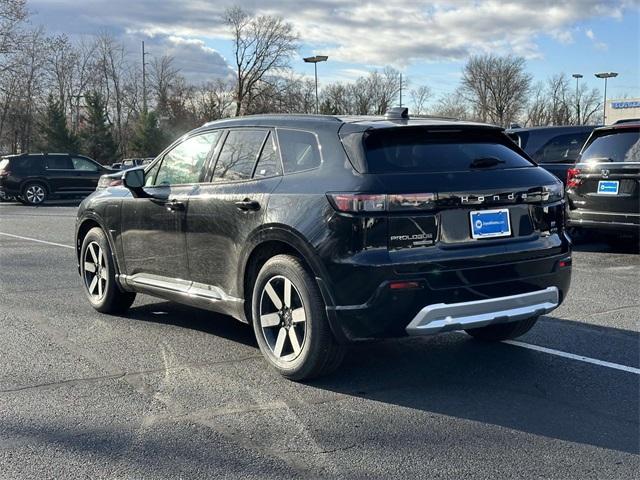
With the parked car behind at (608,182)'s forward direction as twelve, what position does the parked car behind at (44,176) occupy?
the parked car behind at (44,176) is roughly at 10 o'clock from the parked car behind at (608,182).

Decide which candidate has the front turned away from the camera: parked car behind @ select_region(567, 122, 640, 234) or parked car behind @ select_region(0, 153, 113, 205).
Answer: parked car behind @ select_region(567, 122, 640, 234)

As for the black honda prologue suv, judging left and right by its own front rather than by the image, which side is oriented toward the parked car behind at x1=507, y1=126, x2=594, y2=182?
right

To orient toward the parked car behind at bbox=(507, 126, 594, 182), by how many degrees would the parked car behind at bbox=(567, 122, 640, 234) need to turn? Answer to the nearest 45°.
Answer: approximately 45° to its left

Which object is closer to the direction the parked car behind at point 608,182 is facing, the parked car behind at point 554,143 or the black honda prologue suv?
the parked car behind

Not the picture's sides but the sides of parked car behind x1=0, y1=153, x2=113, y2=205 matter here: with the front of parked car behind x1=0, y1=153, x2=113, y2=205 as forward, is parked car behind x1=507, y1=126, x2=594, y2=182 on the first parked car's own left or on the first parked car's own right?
on the first parked car's own right

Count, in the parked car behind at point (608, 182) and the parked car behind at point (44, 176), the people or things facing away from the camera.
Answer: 1

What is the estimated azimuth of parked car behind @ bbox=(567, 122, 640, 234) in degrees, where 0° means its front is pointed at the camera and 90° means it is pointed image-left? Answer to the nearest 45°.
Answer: approximately 180°

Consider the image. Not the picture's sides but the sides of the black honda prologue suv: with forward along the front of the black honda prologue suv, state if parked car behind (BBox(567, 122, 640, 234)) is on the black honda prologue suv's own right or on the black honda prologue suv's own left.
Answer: on the black honda prologue suv's own right

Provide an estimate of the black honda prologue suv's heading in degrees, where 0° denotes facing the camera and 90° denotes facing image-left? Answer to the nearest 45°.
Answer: approximately 135°
